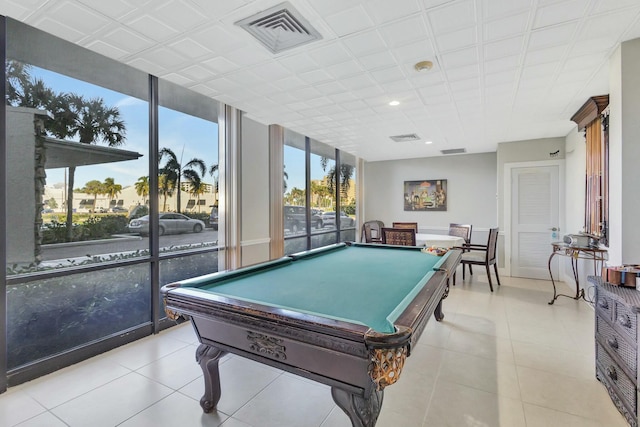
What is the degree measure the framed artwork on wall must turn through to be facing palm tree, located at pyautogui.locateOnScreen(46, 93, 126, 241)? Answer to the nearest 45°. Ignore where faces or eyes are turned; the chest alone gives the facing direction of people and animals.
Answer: approximately 45° to its right

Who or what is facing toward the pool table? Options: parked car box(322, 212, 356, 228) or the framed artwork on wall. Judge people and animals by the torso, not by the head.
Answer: the framed artwork on wall

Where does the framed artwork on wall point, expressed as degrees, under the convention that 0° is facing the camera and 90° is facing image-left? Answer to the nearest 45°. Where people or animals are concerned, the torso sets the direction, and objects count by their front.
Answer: approximately 0°

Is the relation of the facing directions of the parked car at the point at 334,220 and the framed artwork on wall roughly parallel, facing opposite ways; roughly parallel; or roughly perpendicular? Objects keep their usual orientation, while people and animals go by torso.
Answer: roughly perpendicular

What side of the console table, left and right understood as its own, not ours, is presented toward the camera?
left

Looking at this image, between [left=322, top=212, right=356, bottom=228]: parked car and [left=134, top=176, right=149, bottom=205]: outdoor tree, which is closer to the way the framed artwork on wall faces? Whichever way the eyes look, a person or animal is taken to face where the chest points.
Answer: the outdoor tree
